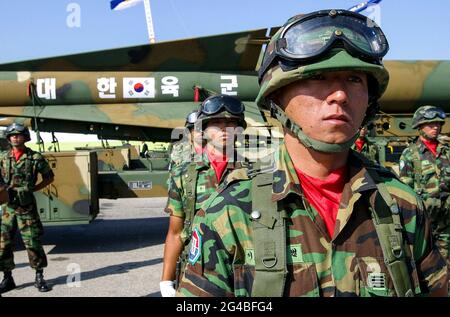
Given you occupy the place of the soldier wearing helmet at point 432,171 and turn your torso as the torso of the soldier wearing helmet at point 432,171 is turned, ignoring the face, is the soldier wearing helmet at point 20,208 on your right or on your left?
on your right

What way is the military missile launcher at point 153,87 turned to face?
to the viewer's left

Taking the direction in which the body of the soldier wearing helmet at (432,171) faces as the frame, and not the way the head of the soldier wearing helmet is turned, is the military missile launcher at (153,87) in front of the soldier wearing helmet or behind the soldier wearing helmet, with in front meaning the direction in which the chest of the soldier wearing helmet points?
behind

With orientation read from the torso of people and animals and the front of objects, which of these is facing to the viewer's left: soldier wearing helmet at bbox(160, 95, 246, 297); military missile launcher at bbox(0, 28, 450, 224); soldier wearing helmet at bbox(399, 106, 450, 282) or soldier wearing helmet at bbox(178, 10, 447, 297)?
the military missile launcher

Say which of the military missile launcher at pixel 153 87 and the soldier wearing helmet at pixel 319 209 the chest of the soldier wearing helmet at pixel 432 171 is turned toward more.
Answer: the soldier wearing helmet

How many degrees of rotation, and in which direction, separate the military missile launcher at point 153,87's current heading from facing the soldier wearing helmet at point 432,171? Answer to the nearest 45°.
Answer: approximately 135° to its left

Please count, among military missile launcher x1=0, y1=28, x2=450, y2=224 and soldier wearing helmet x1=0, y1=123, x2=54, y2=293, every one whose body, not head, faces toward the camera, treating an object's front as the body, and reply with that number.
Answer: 1

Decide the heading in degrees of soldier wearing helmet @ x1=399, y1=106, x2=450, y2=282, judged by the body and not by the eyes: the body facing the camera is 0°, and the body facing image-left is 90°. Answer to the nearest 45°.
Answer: approximately 315°

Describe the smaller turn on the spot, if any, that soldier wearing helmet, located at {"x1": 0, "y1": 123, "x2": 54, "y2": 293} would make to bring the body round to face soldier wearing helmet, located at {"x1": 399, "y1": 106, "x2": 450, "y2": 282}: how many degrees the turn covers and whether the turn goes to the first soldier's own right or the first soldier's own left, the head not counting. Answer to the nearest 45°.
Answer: approximately 45° to the first soldier's own left

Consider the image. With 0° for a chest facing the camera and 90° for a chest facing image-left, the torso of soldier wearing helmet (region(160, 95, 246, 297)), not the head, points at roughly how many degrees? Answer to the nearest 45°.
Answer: approximately 315°

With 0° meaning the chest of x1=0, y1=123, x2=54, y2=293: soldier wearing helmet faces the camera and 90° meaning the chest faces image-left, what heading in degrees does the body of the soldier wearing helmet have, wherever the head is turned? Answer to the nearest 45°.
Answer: approximately 0°
